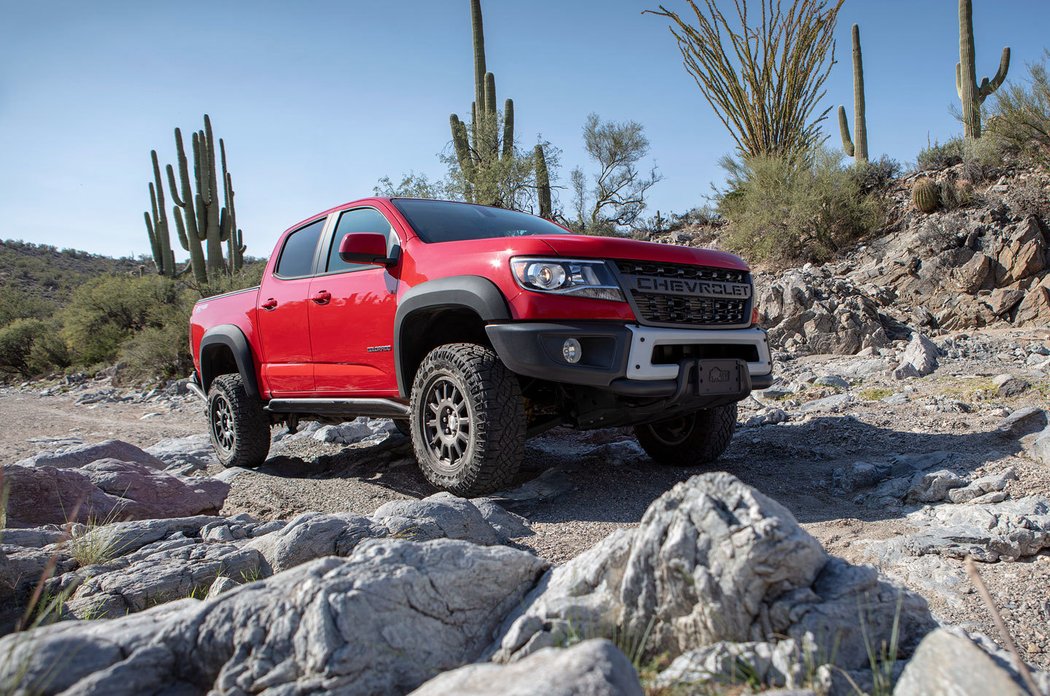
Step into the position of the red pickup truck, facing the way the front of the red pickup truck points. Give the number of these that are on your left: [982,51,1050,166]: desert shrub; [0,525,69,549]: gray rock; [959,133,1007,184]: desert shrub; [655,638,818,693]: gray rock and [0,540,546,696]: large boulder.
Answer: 2

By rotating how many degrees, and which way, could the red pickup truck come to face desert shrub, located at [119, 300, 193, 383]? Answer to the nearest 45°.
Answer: approximately 180°

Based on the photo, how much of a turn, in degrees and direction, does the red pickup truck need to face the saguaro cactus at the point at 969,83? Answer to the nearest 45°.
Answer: approximately 90° to its left

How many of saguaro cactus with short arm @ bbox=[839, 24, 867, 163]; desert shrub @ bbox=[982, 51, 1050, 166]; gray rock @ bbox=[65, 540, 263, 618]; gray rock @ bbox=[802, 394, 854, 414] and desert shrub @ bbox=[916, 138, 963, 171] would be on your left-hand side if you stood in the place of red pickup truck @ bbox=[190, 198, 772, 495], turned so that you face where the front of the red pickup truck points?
4

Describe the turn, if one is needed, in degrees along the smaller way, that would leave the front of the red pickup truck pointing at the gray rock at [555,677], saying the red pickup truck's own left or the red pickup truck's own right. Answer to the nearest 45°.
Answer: approximately 45° to the red pickup truck's own right

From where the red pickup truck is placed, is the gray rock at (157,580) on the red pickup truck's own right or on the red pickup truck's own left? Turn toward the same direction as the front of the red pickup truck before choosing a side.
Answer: on the red pickup truck's own right

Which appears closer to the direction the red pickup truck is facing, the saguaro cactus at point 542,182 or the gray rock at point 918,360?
the gray rock

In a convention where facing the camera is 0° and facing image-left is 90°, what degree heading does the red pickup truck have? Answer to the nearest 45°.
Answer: approximately 315°

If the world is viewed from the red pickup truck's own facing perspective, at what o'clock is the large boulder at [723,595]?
The large boulder is roughly at 1 o'clock from the red pickup truck.

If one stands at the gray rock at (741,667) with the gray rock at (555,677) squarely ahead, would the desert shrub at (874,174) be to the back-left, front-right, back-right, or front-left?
back-right

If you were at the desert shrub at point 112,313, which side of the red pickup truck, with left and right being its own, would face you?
back

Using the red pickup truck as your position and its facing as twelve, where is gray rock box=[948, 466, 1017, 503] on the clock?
The gray rock is roughly at 11 o'clock from the red pickup truck.

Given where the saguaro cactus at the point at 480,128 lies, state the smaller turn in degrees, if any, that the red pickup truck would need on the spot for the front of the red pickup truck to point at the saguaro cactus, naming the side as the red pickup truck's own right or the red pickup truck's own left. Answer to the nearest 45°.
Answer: approximately 135° to the red pickup truck's own left

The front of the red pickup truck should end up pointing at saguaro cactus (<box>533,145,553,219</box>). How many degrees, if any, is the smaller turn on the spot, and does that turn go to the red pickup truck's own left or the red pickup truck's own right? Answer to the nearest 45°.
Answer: approximately 135° to the red pickup truck's own left

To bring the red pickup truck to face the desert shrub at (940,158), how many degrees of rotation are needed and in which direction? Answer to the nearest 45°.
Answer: approximately 90° to its left
